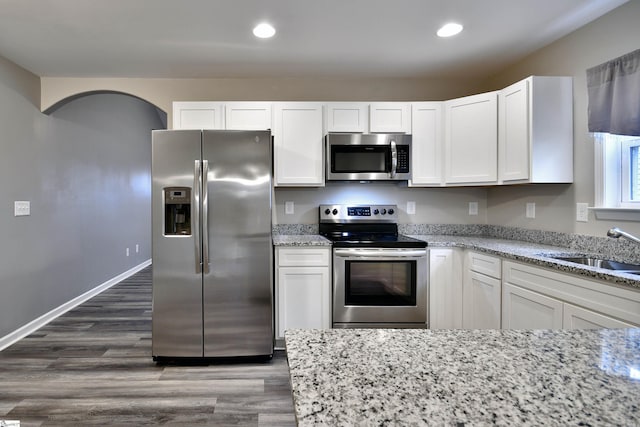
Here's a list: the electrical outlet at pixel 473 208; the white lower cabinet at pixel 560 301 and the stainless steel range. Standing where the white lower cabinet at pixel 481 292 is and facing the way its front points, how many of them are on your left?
1

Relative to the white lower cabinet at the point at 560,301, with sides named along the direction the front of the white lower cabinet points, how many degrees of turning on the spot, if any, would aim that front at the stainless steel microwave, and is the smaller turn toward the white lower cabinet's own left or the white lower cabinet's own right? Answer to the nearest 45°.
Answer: approximately 45° to the white lower cabinet's own right

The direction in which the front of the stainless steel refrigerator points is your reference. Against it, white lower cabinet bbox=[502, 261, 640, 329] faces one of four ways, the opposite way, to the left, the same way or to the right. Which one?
to the right

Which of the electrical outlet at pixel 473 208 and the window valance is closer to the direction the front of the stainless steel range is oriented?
the window valance

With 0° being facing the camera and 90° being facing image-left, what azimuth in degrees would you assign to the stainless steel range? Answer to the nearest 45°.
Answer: approximately 0°

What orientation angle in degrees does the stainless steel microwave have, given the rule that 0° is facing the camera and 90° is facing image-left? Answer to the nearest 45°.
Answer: approximately 0°

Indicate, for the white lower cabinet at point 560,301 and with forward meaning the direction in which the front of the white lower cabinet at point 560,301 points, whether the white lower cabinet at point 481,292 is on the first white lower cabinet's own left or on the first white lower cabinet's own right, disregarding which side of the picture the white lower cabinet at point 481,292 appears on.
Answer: on the first white lower cabinet's own right

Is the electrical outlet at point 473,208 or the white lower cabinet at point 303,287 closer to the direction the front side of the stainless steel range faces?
the white lower cabinet

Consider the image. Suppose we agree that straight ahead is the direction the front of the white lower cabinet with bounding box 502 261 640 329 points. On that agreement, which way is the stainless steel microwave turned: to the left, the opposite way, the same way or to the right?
to the left

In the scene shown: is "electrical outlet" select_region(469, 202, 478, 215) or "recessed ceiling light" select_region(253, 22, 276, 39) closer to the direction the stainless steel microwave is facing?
the recessed ceiling light
